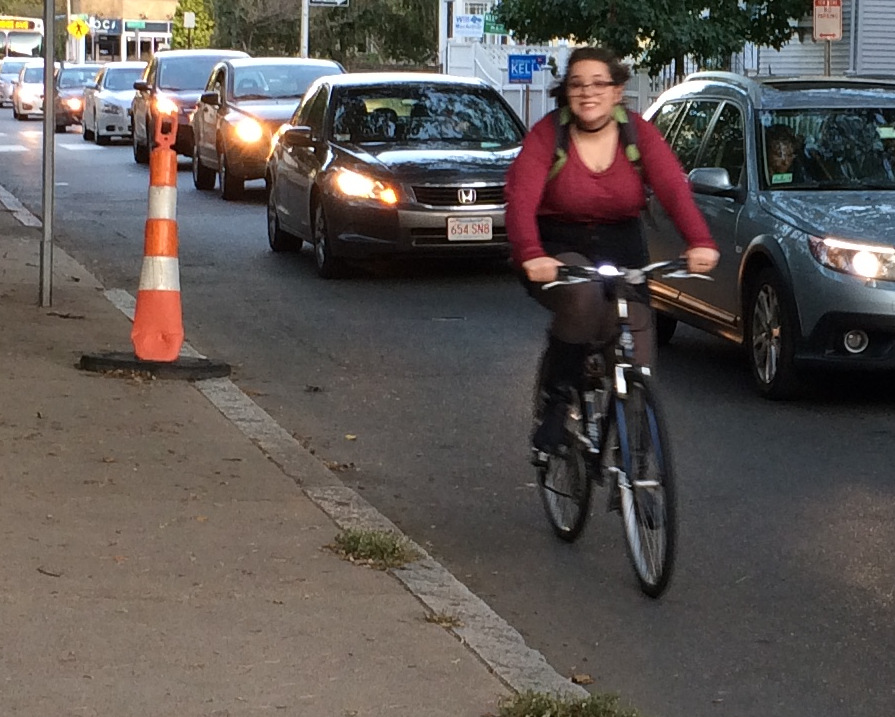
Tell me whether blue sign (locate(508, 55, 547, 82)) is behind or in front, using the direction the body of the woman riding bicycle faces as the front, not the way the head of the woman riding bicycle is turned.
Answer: behind

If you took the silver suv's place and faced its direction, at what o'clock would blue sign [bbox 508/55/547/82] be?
The blue sign is roughly at 7 o'clock from the silver suv.

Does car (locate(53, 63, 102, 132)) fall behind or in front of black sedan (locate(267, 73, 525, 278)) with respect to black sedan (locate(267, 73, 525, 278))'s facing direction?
behind

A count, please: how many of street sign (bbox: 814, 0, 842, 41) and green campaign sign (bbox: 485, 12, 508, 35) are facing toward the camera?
2

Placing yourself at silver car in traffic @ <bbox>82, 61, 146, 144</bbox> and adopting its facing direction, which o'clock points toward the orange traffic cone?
The orange traffic cone is roughly at 12 o'clock from the silver car in traffic.

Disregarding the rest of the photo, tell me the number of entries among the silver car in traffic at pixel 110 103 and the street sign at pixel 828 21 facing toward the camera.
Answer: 2

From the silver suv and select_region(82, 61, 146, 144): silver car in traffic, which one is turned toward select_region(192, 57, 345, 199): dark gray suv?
the silver car in traffic

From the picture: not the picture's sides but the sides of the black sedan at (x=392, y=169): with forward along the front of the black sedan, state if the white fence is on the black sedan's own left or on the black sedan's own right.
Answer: on the black sedan's own left

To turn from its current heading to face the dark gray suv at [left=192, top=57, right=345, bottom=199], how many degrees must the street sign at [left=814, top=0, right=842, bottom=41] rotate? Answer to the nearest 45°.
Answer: approximately 90° to its right
